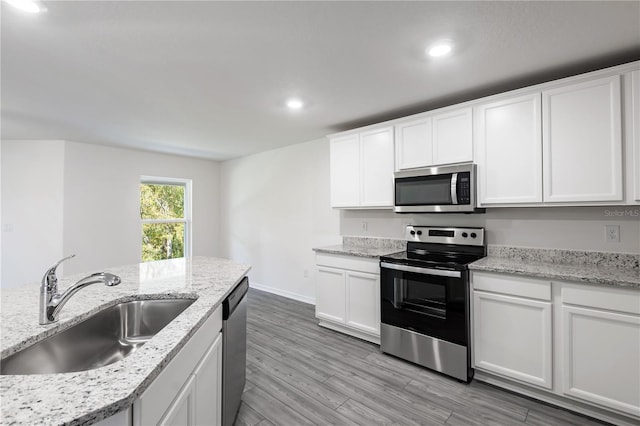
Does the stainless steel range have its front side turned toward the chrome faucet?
yes

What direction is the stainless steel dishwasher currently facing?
to the viewer's right

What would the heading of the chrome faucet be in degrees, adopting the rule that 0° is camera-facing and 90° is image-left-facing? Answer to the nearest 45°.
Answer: approximately 270°

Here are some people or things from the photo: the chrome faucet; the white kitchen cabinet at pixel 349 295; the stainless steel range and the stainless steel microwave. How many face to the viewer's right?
1

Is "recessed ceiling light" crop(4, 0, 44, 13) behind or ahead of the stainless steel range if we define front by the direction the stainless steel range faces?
ahead

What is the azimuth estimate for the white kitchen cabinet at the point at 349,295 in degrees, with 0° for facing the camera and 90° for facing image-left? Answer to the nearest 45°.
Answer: approximately 45°

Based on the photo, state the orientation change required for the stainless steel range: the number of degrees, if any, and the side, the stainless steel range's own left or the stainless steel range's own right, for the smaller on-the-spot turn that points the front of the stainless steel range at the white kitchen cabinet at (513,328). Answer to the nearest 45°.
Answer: approximately 135° to the stainless steel range's own left

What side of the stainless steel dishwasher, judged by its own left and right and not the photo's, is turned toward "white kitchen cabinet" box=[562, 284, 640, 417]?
front
